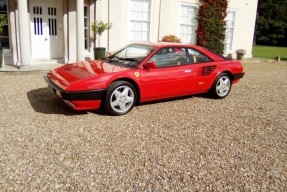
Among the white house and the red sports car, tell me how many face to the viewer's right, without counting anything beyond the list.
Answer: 0

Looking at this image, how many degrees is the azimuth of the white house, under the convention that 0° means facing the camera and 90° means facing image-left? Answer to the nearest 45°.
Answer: approximately 0°

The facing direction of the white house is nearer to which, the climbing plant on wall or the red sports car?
the red sports car

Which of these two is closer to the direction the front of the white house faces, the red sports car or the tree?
the red sports car

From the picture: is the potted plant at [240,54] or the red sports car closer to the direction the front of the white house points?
the red sports car

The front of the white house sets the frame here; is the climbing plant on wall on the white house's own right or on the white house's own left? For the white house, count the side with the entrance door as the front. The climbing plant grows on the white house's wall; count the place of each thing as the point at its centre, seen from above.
on the white house's own left

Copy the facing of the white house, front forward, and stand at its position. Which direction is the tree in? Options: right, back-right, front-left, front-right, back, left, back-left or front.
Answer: back-left

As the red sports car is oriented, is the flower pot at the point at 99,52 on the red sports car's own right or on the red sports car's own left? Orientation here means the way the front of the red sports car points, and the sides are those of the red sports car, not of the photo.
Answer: on the red sports car's own right

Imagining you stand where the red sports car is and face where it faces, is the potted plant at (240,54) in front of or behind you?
behind

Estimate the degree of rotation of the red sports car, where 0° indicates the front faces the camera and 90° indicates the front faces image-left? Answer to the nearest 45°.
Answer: approximately 45°

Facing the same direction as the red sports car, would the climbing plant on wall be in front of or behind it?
behind
